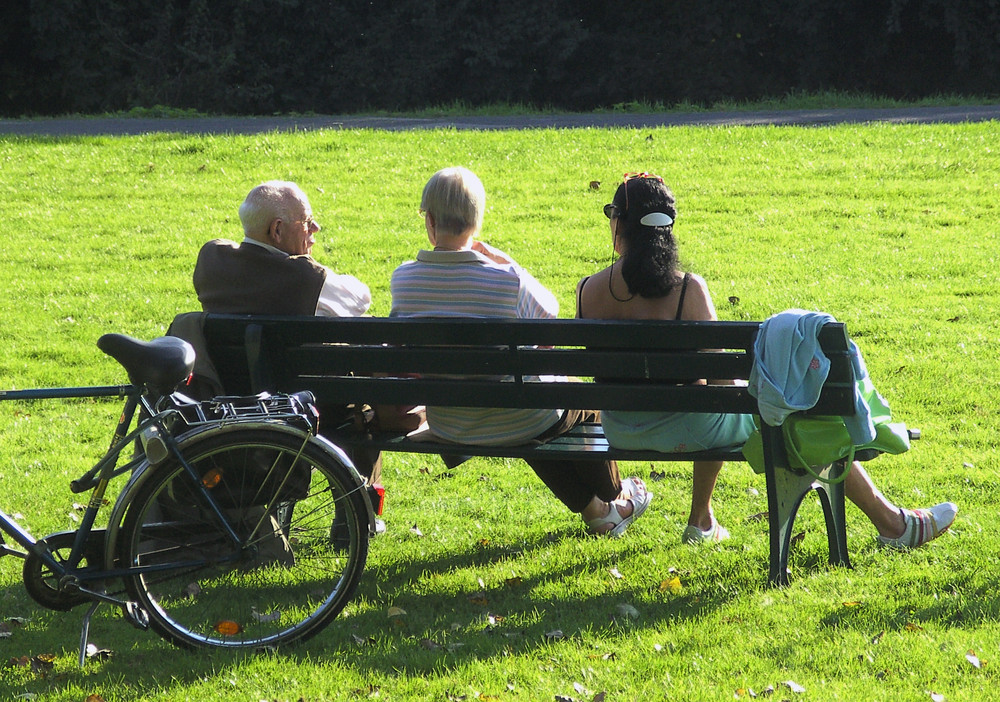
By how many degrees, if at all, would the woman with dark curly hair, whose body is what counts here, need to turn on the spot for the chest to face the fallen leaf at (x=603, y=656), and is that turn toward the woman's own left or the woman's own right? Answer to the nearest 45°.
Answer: approximately 180°

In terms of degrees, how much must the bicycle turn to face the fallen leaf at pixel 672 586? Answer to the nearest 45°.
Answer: approximately 180°

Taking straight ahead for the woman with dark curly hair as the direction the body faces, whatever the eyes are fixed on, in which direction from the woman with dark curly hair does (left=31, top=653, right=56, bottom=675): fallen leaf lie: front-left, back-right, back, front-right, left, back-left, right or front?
back-left

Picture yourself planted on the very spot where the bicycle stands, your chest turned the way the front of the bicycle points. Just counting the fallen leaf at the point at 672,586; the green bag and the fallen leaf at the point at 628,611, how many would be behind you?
3

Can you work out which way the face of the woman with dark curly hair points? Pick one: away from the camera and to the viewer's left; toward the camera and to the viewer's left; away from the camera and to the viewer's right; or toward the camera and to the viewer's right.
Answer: away from the camera and to the viewer's left

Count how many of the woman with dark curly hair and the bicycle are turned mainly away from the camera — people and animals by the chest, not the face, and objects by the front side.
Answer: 1

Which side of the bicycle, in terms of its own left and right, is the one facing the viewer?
left

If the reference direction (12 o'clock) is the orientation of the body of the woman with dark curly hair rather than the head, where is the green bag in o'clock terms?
The green bag is roughly at 4 o'clock from the woman with dark curly hair.

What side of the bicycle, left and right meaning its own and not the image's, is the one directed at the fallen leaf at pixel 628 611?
back

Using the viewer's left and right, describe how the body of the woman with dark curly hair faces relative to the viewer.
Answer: facing away from the viewer

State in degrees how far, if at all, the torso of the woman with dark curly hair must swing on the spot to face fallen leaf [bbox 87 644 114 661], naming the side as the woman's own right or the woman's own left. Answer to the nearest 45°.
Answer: approximately 135° to the woman's own left

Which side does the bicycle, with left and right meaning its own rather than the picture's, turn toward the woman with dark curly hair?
back

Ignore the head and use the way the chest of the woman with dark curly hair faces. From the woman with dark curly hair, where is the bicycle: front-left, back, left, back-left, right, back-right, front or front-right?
back-left

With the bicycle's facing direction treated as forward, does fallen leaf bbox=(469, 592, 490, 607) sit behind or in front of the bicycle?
behind
